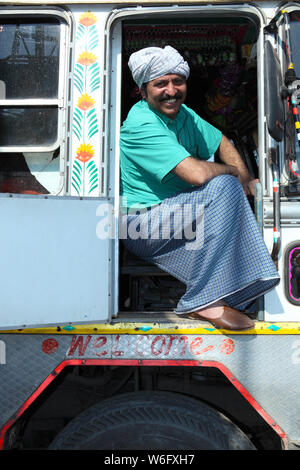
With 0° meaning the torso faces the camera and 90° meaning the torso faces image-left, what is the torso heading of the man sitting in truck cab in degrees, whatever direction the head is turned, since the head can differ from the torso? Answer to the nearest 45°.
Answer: approximately 315°

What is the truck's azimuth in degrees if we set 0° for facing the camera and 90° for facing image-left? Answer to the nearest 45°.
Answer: approximately 270°
